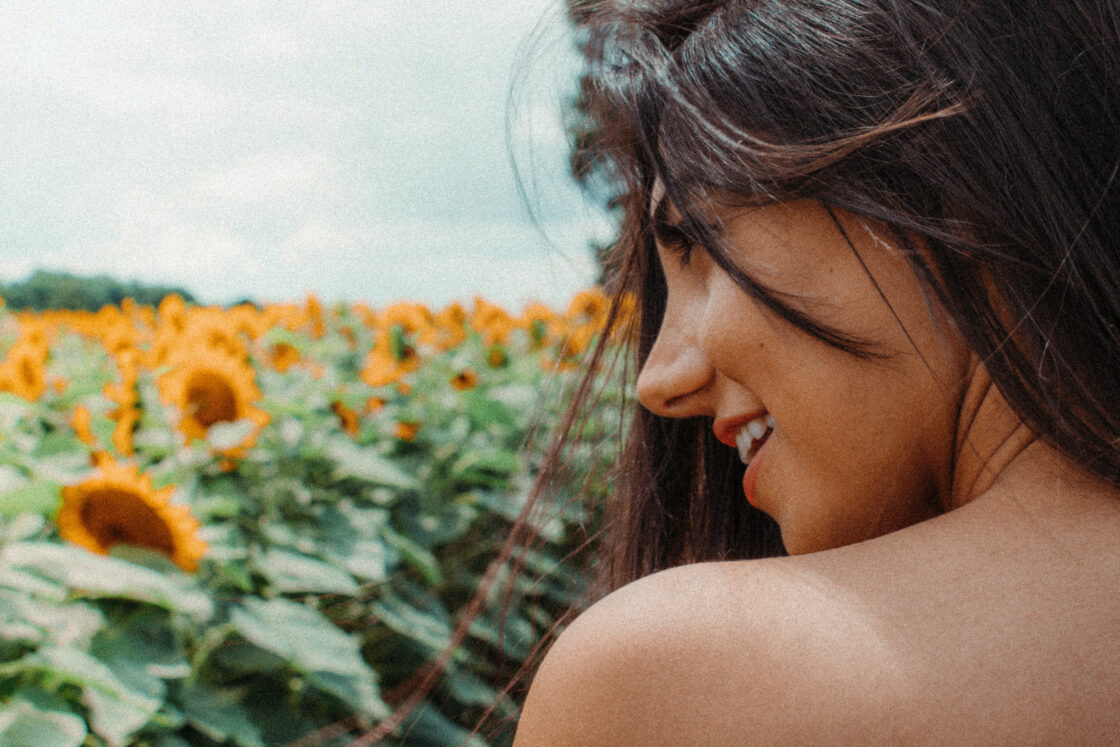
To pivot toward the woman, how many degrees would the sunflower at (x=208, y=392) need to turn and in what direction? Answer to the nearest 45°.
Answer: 0° — it already faces them

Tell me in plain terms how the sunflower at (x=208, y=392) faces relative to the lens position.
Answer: facing the viewer

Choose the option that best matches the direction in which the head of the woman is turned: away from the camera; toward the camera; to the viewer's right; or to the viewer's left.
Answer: to the viewer's left

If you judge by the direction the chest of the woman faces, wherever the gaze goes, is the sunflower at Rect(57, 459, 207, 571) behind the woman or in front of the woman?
in front

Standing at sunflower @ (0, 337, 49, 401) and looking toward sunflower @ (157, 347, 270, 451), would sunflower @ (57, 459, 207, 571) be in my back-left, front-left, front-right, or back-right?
front-right

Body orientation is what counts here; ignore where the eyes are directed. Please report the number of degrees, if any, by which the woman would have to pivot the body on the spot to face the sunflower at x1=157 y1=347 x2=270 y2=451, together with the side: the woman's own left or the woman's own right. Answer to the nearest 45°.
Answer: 0° — they already face it

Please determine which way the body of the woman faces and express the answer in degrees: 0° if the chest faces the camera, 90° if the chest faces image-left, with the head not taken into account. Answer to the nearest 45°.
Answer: approximately 135°

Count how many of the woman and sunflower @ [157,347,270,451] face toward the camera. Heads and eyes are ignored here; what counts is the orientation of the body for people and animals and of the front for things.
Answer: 1

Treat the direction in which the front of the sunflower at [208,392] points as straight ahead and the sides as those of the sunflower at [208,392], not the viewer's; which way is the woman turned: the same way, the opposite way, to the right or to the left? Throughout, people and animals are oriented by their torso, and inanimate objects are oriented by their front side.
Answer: the opposite way

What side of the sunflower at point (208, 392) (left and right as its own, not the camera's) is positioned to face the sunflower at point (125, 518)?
front

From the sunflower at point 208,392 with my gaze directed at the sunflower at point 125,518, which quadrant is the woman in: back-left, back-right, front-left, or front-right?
front-left

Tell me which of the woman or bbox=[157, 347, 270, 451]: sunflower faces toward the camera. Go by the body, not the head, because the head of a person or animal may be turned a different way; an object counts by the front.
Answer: the sunflower
